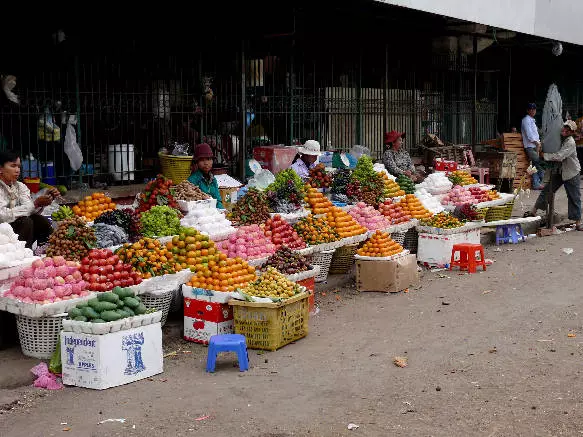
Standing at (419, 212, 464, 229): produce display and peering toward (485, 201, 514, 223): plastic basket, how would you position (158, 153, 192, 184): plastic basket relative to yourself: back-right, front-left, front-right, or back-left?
back-left

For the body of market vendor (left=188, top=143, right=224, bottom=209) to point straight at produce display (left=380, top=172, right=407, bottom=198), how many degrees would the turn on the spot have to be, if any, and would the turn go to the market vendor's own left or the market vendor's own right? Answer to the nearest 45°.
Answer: approximately 90° to the market vendor's own left

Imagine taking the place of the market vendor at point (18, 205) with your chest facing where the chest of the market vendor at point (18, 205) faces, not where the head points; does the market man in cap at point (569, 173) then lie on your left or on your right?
on your left

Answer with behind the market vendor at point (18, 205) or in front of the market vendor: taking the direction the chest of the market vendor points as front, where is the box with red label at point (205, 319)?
in front

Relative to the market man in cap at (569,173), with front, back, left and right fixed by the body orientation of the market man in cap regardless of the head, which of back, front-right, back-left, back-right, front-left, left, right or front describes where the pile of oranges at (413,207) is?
front-left

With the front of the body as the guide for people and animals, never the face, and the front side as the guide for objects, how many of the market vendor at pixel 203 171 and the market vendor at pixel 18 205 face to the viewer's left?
0

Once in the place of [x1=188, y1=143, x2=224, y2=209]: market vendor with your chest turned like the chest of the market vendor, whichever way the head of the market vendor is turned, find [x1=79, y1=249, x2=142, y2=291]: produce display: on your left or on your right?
on your right

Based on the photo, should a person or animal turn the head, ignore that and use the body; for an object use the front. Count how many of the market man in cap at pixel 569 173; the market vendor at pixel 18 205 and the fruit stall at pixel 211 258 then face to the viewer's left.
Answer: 1

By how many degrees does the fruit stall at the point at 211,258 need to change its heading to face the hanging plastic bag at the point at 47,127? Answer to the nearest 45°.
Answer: approximately 180°

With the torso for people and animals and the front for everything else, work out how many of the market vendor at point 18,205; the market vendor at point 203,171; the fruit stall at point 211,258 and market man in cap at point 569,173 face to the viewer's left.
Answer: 1

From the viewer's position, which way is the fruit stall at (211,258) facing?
facing the viewer and to the right of the viewer

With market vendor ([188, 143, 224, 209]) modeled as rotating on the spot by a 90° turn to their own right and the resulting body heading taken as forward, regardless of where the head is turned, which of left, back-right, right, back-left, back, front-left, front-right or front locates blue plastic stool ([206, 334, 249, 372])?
front-left

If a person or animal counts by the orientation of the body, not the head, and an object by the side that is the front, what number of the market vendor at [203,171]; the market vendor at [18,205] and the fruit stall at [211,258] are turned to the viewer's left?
0
